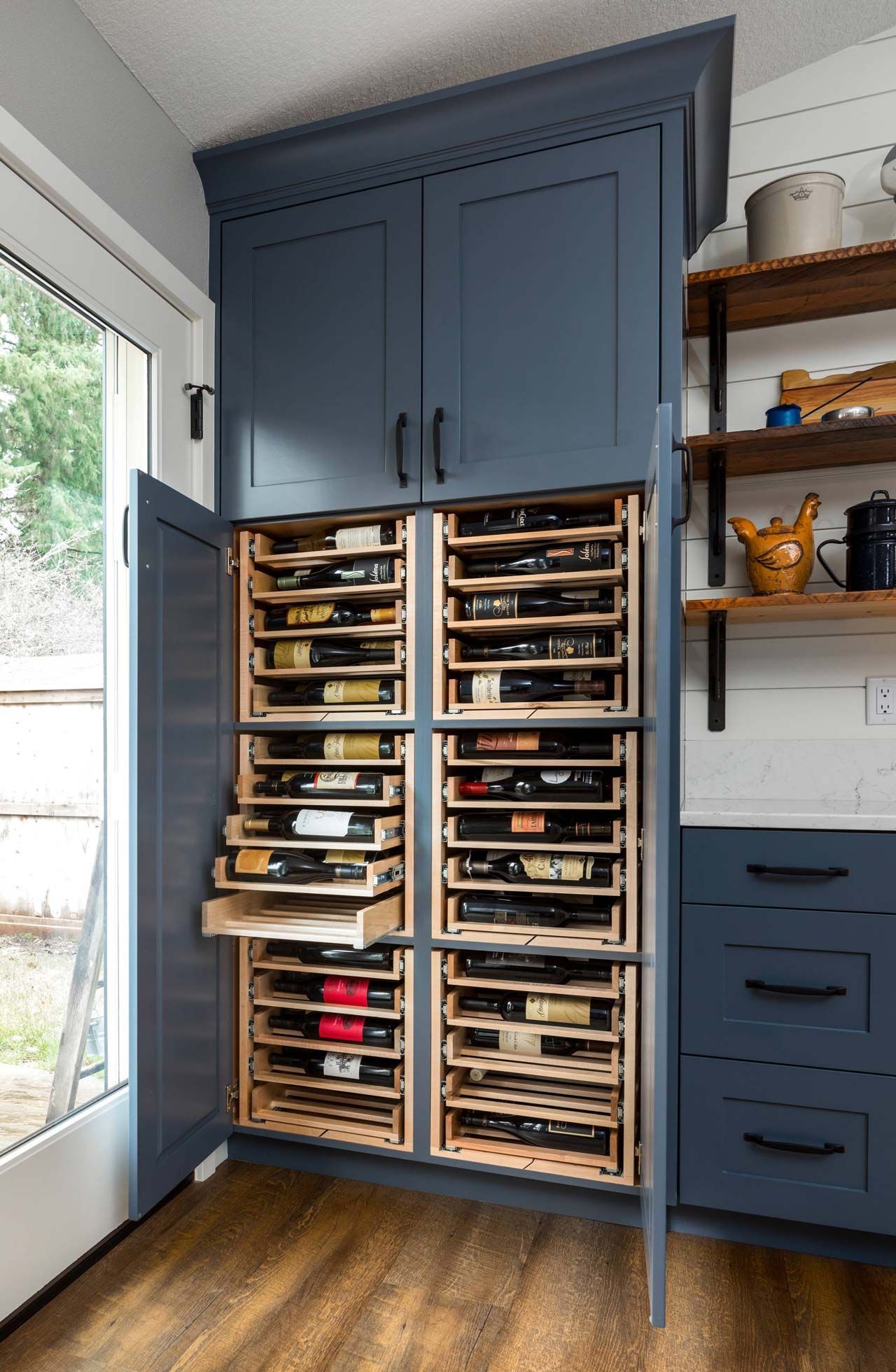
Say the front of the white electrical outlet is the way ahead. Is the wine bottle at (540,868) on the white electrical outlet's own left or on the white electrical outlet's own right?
on the white electrical outlet's own right

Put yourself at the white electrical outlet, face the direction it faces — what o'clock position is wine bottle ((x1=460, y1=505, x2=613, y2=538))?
The wine bottle is roughly at 2 o'clock from the white electrical outlet.

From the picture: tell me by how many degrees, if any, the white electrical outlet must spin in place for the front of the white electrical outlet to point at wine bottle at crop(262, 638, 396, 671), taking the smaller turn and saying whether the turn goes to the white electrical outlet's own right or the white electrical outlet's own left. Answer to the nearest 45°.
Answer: approximately 45° to the white electrical outlet's own right

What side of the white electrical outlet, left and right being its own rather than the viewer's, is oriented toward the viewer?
front

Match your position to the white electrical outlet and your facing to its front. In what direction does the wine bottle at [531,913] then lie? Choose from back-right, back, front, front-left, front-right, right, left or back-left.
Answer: front-right

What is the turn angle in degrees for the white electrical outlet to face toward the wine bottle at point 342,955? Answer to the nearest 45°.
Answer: approximately 45° to its right

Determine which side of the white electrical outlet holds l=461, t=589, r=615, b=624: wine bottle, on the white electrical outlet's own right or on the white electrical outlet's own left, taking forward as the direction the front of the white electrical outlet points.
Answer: on the white electrical outlet's own right

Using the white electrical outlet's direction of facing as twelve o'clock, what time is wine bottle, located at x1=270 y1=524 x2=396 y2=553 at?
The wine bottle is roughly at 2 o'clock from the white electrical outlet.

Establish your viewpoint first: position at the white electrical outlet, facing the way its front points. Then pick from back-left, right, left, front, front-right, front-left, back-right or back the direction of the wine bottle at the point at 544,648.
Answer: front-right

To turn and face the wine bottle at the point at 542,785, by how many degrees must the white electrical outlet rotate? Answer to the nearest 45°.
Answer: approximately 45° to its right

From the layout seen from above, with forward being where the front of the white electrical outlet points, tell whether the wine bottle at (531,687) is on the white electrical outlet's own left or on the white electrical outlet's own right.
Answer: on the white electrical outlet's own right

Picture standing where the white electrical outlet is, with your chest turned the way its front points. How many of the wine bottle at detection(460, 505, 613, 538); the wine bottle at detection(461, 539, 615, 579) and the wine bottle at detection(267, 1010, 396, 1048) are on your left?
0
